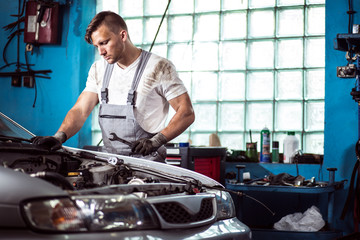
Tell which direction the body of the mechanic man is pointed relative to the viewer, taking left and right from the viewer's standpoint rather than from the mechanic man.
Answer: facing the viewer and to the left of the viewer

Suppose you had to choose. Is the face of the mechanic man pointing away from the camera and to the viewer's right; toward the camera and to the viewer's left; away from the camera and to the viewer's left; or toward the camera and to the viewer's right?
toward the camera and to the viewer's left

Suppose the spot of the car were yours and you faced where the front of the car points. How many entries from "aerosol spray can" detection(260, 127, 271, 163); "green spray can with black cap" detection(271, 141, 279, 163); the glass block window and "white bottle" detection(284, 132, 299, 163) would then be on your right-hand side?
0

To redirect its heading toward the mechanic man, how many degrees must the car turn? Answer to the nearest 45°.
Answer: approximately 135° to its left

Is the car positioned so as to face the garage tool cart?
no

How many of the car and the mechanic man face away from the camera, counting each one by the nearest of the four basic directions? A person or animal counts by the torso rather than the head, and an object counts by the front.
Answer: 0

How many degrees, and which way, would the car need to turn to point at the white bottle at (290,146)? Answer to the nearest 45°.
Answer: approximately 90° to its left

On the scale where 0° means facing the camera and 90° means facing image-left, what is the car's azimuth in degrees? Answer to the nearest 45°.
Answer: approximately 315°

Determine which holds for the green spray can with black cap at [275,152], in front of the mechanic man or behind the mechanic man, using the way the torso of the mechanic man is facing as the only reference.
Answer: behind

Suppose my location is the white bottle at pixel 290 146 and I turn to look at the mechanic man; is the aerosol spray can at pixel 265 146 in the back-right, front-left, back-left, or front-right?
front-right

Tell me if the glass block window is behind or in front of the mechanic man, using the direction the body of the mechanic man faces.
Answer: behind

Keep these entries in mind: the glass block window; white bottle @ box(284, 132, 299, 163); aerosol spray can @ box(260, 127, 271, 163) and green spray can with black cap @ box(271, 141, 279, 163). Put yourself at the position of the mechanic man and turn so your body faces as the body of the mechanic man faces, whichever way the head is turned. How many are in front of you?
0
